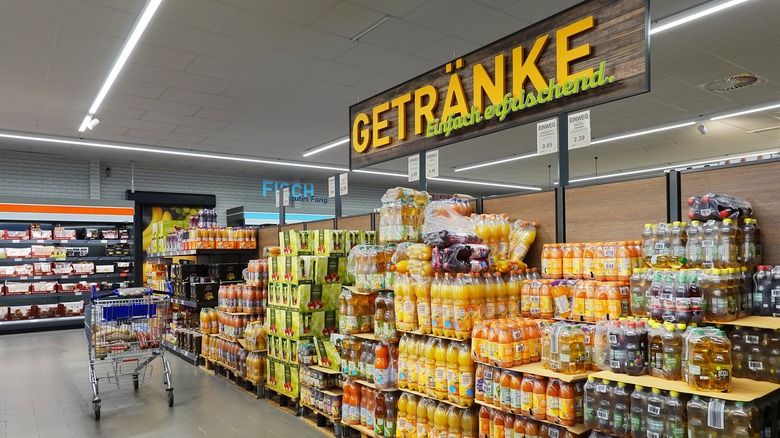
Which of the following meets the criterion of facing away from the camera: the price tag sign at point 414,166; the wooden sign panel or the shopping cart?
the shopping cart

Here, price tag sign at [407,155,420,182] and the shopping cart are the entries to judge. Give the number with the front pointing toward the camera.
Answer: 1

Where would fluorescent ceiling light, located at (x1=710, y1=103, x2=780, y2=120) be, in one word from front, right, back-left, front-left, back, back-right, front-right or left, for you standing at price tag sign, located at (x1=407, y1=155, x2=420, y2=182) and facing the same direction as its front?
back-left

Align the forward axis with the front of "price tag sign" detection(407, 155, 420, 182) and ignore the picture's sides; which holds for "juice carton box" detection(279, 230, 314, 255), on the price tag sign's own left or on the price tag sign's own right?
on the price tag sign's own right

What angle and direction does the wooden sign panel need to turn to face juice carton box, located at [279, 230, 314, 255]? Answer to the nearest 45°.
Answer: approximately 90° to its right

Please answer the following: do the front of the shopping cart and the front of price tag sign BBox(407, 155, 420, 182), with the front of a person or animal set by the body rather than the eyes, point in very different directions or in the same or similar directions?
very different directions

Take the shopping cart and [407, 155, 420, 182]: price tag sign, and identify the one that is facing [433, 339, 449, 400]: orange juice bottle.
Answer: the price tag sign

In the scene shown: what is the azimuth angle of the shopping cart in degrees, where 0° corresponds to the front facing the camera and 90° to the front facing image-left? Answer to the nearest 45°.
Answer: approximately 180°

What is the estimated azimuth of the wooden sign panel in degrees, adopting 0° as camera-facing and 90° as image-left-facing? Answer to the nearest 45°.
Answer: approximately 45°
